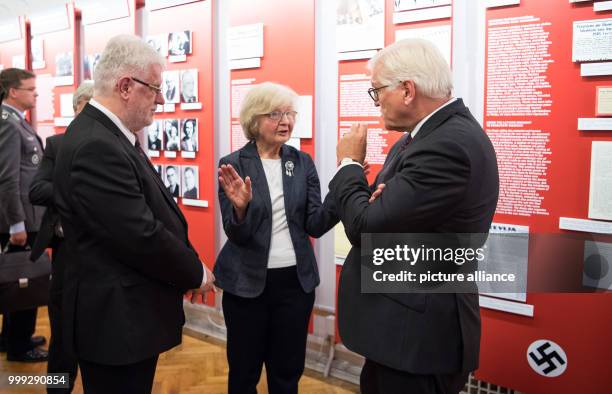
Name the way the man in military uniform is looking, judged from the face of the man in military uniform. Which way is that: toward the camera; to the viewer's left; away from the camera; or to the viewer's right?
to the viewer's right

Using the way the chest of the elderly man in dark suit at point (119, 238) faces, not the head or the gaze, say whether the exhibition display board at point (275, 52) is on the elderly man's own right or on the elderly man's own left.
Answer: on the elderly man's own left

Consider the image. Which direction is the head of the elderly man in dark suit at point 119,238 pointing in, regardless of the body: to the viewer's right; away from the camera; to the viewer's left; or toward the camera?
to the viewer's right

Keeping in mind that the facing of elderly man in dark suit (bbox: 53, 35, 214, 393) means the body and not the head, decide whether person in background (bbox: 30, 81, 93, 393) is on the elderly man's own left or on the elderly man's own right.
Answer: on the elderly man's own left

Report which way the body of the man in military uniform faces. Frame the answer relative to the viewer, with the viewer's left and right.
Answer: facing to the right of the viewer

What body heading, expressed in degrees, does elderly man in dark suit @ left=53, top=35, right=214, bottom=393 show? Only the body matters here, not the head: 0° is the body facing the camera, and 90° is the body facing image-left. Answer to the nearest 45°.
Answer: approximately 270°

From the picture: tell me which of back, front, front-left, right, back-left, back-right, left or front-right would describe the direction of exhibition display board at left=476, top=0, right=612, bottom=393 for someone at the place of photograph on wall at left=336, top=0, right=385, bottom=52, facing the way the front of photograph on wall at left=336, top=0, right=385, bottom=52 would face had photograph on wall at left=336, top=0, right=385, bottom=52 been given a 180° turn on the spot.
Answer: right
